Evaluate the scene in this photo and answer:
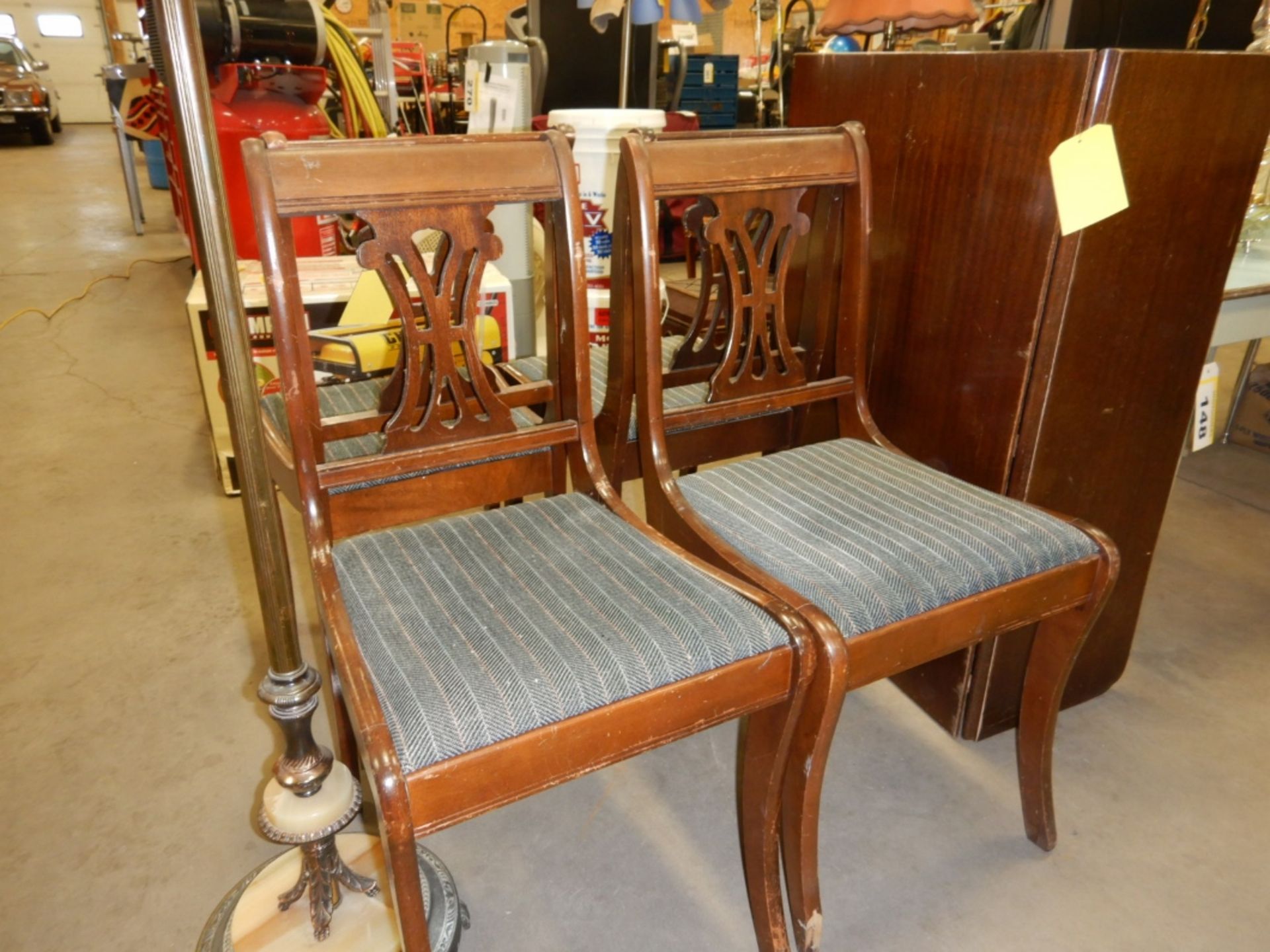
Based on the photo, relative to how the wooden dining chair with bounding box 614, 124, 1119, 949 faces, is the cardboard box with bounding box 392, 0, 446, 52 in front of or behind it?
behind

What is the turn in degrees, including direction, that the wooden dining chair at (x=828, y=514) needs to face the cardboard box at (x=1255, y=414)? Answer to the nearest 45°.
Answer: approximately 90° to its left

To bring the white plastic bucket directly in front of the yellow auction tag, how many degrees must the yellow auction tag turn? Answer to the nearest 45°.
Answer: approximately 135° to its right

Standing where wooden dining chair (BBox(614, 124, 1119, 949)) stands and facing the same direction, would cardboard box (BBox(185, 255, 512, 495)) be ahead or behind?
behind

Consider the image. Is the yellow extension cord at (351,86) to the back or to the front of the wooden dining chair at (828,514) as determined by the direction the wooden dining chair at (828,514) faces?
to the back

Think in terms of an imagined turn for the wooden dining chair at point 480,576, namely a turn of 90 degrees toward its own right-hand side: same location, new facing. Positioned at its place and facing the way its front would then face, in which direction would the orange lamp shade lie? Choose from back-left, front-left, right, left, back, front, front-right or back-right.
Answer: back

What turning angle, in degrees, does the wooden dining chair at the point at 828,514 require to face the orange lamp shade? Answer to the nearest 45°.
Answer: approximately 135° to its left

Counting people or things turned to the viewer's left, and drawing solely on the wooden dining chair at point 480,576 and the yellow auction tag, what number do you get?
0

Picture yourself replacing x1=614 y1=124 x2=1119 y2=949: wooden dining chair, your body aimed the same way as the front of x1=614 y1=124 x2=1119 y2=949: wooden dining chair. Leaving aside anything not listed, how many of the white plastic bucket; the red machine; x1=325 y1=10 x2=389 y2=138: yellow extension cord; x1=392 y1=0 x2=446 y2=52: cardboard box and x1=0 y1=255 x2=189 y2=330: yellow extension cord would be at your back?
5

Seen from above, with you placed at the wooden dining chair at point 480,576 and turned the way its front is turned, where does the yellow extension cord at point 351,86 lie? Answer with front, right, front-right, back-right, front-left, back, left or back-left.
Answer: back-left

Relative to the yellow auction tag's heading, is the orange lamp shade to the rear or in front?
to the rear
